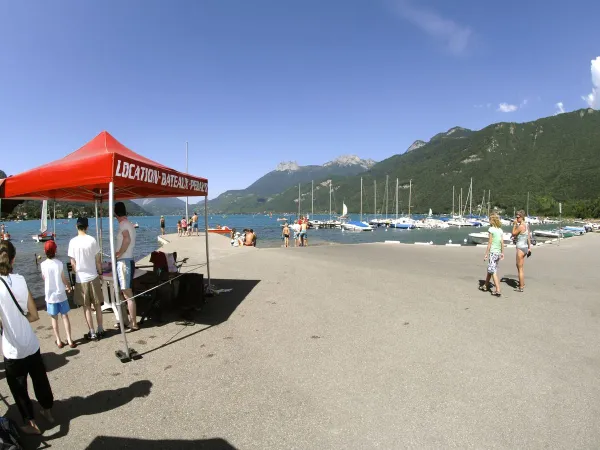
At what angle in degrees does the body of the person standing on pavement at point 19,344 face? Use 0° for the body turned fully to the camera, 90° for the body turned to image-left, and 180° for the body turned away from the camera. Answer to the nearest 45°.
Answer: approximately 180°

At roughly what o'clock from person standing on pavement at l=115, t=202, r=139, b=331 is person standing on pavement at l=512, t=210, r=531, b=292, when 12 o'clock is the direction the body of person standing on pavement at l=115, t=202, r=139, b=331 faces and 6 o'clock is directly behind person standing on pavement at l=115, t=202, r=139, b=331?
person standing on pavement at l=512, t=210, r=531, b=292 is roughly at 6 o'clock from person standing on pavement at l=115, t=202, r=139, b=331.

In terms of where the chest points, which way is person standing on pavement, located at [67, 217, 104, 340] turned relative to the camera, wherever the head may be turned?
away from the camera

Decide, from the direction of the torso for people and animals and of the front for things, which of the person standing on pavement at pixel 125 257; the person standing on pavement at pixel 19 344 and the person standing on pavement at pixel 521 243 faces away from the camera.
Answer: the person standing on pavement at pixel 19 344

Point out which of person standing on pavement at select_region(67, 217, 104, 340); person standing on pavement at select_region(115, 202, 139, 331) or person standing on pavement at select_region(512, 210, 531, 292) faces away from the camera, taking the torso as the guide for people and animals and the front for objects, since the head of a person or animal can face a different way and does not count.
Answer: person standing on pavement at select_region(67, 217, 104, 340)

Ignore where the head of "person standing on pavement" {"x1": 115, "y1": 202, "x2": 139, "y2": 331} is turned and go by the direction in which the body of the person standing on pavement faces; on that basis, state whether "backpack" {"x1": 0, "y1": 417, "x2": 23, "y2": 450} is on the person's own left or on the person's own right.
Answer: on the person's own left

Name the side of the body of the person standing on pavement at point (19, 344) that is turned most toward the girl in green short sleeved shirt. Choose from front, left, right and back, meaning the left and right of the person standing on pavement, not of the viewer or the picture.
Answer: right

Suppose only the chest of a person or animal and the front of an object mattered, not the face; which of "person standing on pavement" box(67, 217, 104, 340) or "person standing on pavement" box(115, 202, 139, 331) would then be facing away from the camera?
"person standing on pavement" box(67, 217, 104, 340)

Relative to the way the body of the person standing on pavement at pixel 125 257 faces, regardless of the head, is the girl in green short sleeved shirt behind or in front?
behind

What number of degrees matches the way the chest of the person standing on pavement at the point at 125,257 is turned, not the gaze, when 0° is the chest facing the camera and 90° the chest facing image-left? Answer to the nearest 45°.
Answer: approximately 90°
